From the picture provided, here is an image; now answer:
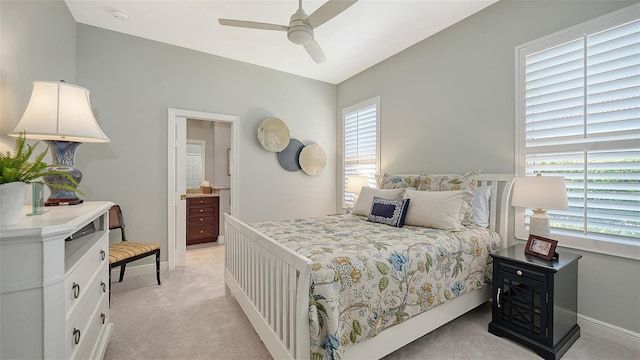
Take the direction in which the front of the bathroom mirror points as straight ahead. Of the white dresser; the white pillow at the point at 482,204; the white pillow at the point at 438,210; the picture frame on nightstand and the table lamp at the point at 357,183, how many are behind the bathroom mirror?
0

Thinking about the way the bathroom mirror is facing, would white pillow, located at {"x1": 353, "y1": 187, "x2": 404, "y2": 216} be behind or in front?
in front

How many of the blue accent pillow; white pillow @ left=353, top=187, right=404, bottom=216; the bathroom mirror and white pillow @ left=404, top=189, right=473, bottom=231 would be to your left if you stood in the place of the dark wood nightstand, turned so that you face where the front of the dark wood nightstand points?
0

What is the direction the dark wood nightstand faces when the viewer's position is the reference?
facing the viewer and to the left of the viewer

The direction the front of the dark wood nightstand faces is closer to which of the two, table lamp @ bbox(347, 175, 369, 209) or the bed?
the bed

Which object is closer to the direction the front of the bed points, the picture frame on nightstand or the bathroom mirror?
the bathroom mirror

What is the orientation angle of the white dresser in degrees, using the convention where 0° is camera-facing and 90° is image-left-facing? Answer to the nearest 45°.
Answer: approximately 270°

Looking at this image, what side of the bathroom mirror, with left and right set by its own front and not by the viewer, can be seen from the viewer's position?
front

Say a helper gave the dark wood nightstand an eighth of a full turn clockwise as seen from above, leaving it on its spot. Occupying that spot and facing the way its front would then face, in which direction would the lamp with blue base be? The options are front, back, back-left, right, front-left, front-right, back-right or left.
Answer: front-left

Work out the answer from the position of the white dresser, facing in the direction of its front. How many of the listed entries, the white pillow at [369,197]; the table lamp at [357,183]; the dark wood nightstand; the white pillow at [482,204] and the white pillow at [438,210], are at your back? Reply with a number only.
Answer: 0

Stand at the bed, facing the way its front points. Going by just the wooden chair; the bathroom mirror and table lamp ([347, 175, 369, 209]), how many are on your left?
0

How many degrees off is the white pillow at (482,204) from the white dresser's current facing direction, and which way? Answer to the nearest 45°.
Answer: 0° — it already faces it

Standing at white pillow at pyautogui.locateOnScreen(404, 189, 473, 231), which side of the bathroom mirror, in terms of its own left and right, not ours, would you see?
front

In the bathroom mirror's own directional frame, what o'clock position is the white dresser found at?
The white dresser is roughly at 12 o'clock from the bathroom mirror.

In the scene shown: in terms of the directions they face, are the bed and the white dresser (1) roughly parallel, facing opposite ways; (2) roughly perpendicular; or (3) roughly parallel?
roughly parallel, facing opposite ways

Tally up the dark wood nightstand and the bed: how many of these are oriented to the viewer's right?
0

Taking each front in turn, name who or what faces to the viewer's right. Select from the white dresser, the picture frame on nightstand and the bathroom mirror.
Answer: the white dresser

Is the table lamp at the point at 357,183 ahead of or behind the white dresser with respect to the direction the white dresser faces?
ahead

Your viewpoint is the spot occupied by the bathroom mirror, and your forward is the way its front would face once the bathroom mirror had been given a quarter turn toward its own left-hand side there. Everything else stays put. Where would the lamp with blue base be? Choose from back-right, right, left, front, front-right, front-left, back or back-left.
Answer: right
